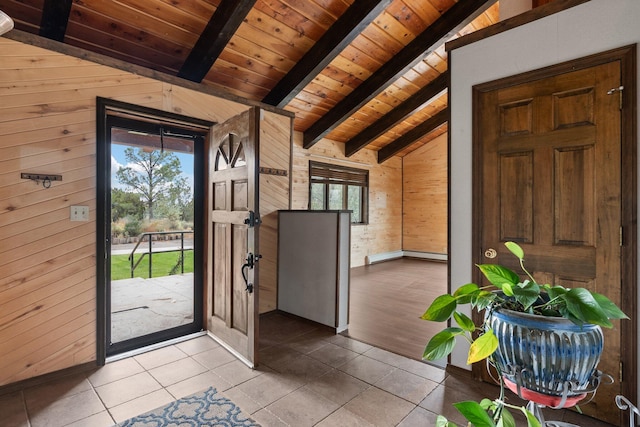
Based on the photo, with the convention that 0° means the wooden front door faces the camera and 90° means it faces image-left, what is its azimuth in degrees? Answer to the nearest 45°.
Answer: approximately 45°

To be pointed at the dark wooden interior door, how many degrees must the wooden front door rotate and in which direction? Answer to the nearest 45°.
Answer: approximately 90° to its left

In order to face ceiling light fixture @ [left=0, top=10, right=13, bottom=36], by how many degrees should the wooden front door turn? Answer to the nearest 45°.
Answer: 0° — it already faces it

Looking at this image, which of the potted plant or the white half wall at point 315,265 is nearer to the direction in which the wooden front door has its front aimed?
the potted plant

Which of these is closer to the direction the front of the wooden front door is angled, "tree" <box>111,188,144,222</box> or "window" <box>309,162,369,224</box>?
the tree

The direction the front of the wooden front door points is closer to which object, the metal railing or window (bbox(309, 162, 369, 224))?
the metal railing

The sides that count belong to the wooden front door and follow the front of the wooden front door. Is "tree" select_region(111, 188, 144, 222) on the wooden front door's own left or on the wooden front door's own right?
on the wooden front door's own right

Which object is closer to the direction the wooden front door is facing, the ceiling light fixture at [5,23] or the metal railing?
the ceiling light fixture

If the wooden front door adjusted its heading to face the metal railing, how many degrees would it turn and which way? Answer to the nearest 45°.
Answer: approximately 90° to its right

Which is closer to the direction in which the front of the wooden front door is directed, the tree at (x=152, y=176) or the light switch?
the light switch

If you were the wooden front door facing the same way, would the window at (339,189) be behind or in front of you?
behind
